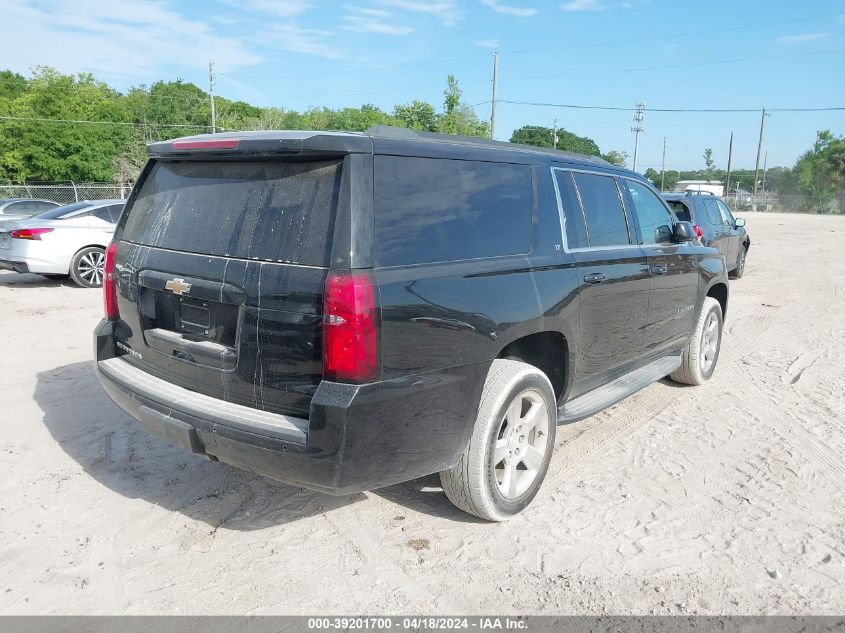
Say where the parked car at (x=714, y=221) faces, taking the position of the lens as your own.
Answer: facing away from the viewer and to the right of the viewer

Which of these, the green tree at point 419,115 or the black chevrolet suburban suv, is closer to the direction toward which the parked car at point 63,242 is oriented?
the green tree

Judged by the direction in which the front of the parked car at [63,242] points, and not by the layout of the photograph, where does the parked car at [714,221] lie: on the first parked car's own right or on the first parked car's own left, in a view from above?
on the first parked car's own right

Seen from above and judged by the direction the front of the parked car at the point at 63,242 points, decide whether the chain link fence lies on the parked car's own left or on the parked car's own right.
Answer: on the parked car's own left

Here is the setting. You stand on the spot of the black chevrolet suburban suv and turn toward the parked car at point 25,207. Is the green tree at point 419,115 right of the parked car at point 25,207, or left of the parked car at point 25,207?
right

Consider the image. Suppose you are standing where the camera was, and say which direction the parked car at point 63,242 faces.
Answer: facing away from the viewer and to the right of the viewer

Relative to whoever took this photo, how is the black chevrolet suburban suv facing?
facing away from the viewer and to the right of the viewer

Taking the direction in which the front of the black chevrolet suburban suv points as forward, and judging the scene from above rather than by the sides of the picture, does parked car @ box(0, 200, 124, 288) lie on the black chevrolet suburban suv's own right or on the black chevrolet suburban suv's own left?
on the black chevrolet suburban suv's own left

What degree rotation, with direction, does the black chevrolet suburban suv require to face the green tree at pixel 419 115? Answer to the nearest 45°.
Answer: approximately 45° to its left
